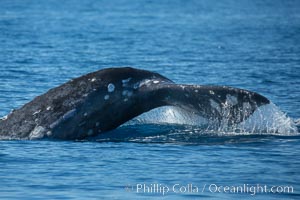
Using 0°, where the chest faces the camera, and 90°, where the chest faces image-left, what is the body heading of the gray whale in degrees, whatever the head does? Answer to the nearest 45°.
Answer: approximately 90°
